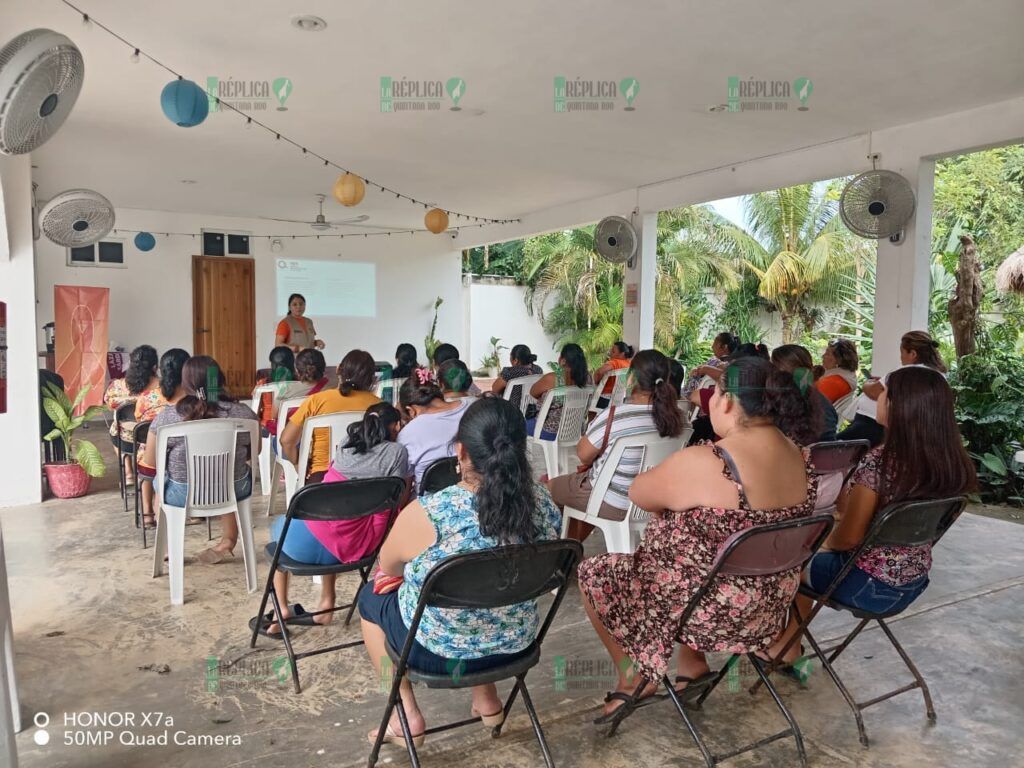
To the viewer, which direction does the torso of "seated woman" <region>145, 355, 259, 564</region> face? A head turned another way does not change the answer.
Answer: away from the camera

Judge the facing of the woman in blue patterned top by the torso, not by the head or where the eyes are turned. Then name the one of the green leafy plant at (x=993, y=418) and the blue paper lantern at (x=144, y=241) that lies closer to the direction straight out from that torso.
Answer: the blue paper lantern

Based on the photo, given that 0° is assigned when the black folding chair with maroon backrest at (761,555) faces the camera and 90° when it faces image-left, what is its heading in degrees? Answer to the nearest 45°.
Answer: approximately 135°

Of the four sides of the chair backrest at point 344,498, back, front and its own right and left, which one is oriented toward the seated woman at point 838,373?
right

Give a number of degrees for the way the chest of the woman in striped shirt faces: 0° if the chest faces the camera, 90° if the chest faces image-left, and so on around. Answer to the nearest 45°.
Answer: approximately 135°

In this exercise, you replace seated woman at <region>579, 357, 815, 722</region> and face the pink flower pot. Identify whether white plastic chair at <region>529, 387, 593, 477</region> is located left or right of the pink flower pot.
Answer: right

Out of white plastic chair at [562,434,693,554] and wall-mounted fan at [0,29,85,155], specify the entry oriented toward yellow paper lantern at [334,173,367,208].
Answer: the white plastic chair

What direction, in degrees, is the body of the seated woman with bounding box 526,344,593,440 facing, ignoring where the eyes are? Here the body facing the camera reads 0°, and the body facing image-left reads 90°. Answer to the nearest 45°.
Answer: approximately 135°

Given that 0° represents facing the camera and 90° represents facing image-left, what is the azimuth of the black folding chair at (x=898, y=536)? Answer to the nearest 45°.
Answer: approximately 135°

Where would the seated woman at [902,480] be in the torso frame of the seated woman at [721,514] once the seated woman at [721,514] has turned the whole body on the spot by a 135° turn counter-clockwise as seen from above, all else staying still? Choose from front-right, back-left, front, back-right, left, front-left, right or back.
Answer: back-left

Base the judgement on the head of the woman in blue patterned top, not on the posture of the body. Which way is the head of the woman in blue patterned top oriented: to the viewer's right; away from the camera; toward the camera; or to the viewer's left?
away from the camera
